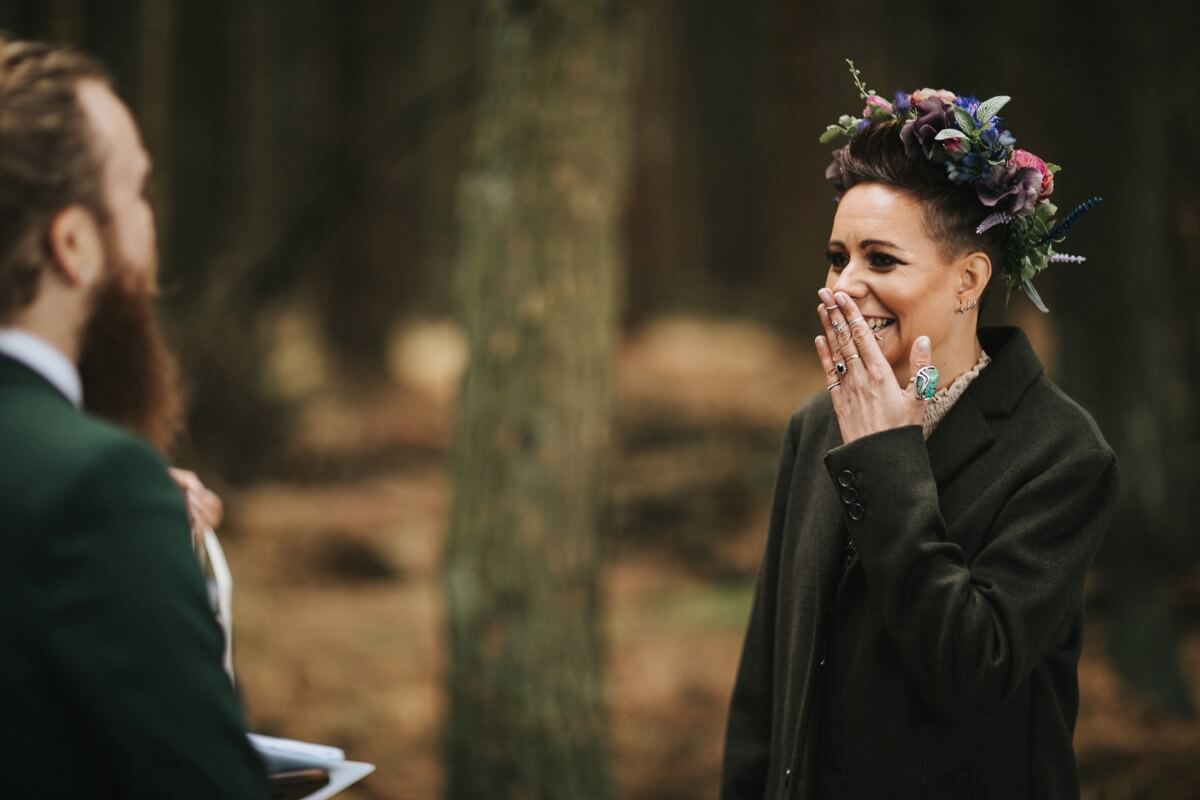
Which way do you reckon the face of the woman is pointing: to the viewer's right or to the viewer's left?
to the viewer's left

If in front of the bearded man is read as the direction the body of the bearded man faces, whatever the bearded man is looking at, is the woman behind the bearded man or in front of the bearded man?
in front

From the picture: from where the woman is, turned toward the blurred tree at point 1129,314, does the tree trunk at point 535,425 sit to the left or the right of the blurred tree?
left

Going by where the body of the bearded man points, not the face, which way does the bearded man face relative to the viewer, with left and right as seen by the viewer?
facing away from the viewer and to the right of the viewer

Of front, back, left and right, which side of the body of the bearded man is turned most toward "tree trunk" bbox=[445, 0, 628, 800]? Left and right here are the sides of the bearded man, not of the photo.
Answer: front

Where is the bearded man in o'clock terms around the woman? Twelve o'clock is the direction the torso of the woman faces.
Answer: The bearded man is roughly at 12 o'clock from the woman.

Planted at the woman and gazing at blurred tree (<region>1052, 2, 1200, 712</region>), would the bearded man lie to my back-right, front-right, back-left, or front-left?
back-left

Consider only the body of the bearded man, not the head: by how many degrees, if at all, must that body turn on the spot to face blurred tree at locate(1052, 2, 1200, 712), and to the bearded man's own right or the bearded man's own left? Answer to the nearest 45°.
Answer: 0° — they already face it

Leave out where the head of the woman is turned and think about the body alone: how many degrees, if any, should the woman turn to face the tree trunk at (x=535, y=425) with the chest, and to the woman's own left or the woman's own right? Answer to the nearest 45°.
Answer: approximately 90° to the woman's own right

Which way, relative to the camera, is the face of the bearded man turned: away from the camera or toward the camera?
away from the camera

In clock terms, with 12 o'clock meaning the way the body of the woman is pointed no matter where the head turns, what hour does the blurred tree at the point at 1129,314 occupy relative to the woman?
The blurred tree is roughly at 5 o'clock from the woman.
